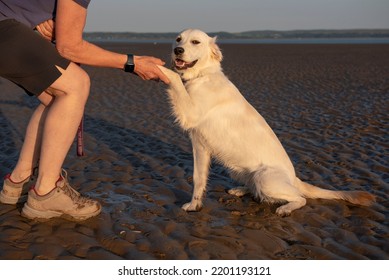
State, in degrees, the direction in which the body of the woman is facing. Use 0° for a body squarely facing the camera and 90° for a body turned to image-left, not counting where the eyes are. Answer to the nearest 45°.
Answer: approximately 270°

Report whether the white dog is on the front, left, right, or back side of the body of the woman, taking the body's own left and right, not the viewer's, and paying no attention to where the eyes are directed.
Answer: front

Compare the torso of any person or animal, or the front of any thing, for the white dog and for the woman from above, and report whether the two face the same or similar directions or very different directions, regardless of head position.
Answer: very different directions
